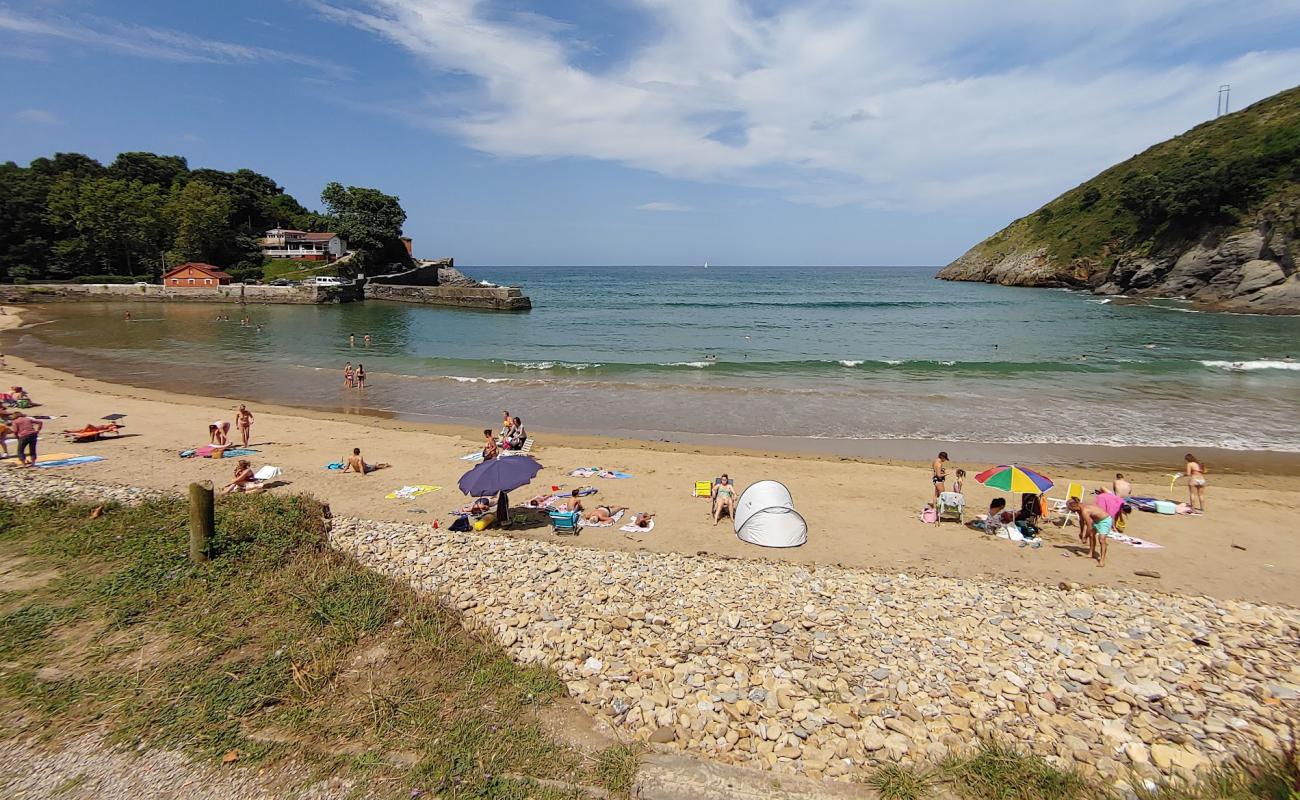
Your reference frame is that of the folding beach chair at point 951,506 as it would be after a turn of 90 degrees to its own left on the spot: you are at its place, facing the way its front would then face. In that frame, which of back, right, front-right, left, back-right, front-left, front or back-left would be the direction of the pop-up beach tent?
front-left

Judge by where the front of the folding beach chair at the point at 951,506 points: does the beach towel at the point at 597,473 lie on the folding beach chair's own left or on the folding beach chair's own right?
on the folding beach chair's own left

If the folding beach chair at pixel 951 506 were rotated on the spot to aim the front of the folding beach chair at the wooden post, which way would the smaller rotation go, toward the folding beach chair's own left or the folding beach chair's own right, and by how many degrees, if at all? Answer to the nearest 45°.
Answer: approximately 135° to the folding beach chair's own left

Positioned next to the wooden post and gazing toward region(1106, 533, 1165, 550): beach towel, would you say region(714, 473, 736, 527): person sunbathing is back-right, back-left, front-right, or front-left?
front-left

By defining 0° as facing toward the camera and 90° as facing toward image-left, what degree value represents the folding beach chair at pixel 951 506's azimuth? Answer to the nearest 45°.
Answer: approximately 180°

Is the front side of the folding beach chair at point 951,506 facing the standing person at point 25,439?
no

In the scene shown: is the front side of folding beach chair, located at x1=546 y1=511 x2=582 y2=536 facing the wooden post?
no

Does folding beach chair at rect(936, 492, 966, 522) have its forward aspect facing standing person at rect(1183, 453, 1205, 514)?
no

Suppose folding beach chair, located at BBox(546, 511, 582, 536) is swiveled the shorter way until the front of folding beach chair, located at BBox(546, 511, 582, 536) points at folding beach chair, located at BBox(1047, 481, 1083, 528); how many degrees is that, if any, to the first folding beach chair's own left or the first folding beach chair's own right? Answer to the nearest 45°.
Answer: approximately 90° to the first folding beach chair's own right

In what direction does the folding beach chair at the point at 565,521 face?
away from the camera

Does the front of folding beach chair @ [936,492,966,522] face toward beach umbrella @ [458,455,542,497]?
no
